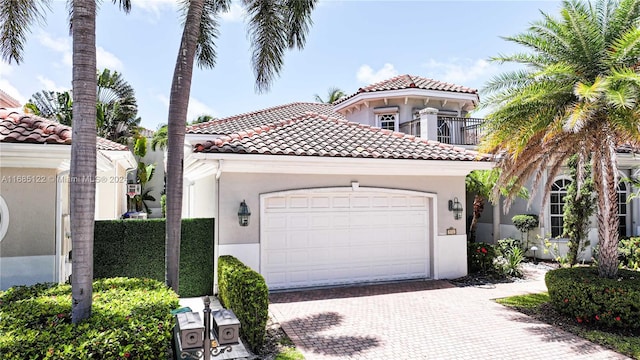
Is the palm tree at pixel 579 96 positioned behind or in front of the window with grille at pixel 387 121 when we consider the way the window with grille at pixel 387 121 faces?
in front

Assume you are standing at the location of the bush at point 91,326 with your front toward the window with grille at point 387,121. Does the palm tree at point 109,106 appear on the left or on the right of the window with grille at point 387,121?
left

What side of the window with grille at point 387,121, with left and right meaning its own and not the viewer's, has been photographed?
front

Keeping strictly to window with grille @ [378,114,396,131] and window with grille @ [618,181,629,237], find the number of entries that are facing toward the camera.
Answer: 2

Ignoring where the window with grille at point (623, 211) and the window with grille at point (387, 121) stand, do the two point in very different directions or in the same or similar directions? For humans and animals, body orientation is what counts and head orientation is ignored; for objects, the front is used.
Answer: same or similar directions

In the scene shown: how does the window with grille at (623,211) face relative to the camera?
toward the camera

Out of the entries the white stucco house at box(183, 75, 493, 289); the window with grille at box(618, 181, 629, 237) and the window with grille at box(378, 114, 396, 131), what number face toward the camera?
3

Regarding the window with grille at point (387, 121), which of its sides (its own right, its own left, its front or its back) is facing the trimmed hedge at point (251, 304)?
front

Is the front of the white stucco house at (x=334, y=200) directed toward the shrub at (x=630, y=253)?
no

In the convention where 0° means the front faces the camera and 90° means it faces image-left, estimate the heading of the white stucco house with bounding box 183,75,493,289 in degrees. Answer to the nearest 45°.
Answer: approximately 0°

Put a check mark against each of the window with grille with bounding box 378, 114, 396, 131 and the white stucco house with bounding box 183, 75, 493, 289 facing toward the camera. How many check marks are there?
2

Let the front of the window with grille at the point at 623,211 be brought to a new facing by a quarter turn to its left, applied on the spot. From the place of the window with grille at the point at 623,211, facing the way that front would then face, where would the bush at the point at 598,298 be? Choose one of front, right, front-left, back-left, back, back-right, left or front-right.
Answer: right

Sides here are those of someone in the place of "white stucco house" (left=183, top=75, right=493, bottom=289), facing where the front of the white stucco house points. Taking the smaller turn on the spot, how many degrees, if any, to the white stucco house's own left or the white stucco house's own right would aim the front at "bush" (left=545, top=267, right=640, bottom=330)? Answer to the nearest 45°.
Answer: approximately 45° to the white stucco house's own left

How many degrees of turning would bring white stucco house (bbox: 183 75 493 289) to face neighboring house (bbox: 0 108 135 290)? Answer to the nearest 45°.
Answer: approximately 45° to its right

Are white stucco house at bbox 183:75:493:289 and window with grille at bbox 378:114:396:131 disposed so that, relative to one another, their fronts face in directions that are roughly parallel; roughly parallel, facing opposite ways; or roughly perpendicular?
roughly parallel

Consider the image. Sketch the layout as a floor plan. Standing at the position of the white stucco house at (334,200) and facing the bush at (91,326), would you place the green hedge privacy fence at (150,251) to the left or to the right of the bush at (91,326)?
right
